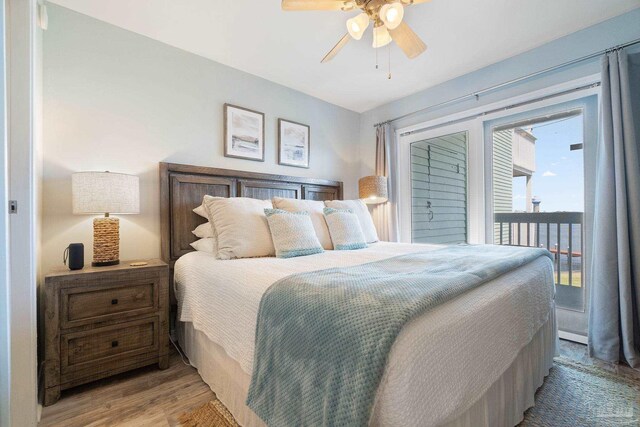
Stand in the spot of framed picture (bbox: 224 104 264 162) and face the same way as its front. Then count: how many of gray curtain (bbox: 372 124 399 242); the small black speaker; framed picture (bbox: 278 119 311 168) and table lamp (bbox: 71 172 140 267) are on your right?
2

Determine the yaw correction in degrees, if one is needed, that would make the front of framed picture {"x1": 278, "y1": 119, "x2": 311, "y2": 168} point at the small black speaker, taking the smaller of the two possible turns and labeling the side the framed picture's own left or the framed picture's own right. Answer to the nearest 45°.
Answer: approximately 90° to the framed picture's own right

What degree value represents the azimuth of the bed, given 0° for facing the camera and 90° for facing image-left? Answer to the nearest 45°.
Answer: approximately 315°

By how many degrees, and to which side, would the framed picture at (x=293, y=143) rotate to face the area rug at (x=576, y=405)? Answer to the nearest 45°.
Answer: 0° — it already faces it

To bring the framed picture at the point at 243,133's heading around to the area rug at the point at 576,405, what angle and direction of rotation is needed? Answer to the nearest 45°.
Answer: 0° — it already faces it

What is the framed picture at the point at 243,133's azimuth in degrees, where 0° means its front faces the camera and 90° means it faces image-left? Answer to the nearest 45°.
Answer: approximately 315°

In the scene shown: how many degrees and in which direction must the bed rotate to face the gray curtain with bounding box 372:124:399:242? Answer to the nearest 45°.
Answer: approximately 135° to its left

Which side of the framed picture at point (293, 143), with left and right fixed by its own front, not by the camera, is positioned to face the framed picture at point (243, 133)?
right

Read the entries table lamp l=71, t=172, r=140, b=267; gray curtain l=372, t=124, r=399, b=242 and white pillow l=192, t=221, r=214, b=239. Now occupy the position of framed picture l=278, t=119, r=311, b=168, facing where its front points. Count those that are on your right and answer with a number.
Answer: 2

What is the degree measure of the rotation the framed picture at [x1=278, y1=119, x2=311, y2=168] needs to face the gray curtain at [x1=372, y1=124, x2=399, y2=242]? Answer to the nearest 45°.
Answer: approximately 45° to its left
